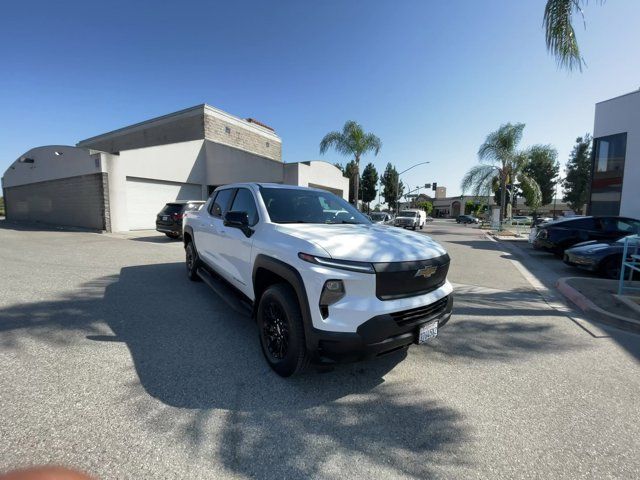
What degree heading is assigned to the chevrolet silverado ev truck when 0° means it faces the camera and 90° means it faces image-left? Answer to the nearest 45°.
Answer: approximately 315°

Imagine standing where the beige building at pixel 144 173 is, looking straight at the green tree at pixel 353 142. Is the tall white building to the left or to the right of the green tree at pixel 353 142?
right

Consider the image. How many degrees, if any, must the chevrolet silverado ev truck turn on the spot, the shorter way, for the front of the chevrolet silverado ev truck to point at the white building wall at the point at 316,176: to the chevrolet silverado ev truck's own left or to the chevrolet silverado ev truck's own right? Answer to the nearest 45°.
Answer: approximately 135° to the chevrolet silverado ev truck's own left

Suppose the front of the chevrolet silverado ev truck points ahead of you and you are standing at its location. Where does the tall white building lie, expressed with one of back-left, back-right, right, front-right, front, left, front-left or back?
left
